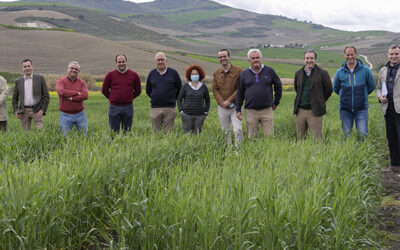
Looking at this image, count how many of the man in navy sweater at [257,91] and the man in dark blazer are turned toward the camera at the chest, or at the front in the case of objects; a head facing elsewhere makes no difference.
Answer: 2

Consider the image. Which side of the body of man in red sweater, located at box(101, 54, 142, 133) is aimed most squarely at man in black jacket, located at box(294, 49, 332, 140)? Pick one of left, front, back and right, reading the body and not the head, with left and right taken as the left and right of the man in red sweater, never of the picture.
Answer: left

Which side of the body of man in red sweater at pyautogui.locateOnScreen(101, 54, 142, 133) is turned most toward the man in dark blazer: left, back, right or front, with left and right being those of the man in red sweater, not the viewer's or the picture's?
right

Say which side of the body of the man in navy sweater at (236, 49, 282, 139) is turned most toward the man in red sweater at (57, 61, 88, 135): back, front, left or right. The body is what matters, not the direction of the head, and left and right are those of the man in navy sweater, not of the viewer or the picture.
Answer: right

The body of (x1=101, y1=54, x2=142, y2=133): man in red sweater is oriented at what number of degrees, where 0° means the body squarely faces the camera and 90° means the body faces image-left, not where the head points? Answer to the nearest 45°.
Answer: approximately 0°

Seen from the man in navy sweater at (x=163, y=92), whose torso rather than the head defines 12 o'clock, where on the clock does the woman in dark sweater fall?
The woman in dark sweater is roughly at 10 o'clock from the man in navy sweater.

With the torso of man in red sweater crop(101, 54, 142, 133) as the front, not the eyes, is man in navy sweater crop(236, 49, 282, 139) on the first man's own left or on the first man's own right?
on the first man's own left

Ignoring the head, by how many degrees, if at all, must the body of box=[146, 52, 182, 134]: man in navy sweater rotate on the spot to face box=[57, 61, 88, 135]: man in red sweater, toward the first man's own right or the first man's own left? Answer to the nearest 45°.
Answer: approximately 90° to the first man's own right

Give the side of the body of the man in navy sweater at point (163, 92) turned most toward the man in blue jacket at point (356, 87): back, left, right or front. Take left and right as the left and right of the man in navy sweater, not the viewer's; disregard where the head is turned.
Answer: left

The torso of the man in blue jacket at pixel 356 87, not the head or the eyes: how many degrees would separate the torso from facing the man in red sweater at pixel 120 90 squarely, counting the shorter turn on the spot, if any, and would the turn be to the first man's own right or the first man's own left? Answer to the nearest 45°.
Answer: approximately 90° to the first man's own right
